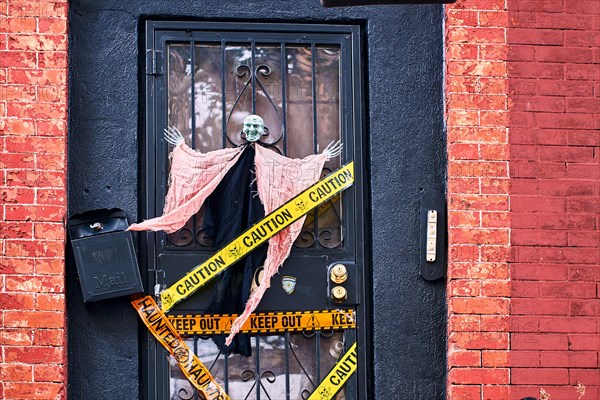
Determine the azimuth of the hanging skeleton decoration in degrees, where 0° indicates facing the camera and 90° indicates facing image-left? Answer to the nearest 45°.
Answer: approximately 0°

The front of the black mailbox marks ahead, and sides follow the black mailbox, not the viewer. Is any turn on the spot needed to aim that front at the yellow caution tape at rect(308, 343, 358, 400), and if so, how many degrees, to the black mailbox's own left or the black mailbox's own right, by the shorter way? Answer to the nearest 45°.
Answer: approximately 90° to the black mailbox's own left

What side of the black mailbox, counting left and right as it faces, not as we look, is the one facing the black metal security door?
left

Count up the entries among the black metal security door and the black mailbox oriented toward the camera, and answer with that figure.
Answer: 2

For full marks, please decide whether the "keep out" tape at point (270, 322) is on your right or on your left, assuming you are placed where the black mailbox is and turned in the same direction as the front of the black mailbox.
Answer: on your left

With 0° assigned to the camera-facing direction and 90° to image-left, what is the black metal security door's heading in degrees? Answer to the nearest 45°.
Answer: approximately 0°

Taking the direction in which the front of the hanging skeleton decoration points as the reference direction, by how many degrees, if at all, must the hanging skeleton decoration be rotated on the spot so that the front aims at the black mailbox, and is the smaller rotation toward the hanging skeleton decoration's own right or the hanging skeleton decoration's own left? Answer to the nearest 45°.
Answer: approximately 90° to the hanging skeleton decoration's own right

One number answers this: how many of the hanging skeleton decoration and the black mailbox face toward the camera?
2

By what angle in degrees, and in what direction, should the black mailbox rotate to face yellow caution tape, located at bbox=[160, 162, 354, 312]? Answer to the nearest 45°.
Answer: approximately 90° to its left
